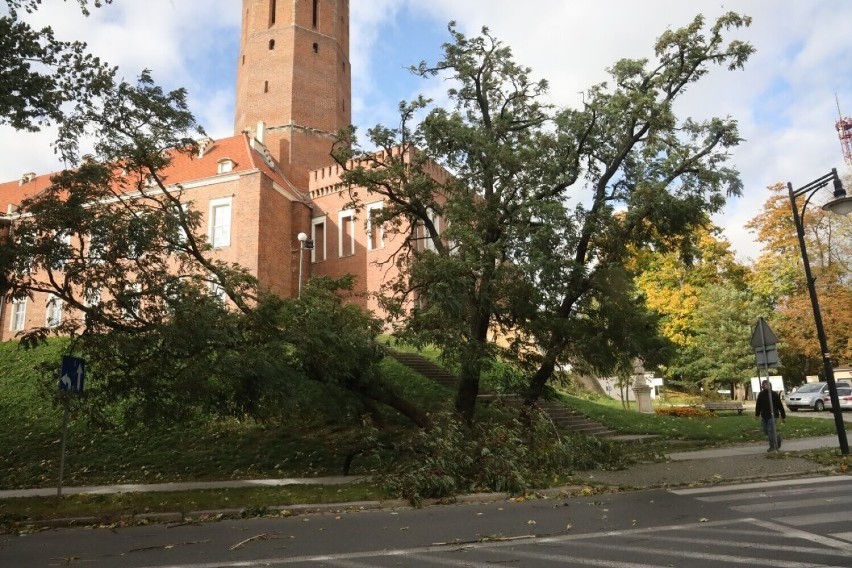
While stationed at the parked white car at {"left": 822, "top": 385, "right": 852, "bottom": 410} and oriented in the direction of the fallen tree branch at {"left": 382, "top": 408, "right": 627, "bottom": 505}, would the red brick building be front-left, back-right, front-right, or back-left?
front-right

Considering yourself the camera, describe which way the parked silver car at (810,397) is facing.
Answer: facing the viewer and to the left of the viewer

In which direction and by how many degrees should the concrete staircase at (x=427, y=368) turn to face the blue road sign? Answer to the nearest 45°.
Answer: approximately 90° to its right

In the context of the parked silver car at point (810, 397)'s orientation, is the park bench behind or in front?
in front

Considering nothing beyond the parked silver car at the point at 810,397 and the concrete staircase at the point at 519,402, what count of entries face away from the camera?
0

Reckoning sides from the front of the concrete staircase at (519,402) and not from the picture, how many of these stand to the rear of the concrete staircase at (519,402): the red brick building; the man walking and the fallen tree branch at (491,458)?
1

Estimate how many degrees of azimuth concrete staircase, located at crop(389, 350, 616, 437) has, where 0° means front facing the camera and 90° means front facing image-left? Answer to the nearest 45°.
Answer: approximately 315°

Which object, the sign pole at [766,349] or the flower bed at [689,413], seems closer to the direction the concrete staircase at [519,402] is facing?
the sign pole

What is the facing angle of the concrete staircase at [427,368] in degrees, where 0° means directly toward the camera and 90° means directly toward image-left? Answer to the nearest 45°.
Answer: approximately 315°

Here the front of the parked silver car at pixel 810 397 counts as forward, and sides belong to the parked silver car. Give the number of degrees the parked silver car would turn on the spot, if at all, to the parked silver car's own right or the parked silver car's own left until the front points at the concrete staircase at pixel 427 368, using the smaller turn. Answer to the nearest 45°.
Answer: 0° — it already faces it

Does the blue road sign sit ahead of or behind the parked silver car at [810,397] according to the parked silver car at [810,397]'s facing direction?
ahead

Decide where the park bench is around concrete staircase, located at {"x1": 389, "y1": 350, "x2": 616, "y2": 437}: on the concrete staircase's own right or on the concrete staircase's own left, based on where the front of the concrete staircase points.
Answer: on the concrete staircase's own left

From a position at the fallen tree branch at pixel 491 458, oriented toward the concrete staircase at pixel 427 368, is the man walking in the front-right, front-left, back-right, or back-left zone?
front-right

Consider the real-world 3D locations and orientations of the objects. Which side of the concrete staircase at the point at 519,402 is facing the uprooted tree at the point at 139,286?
right
